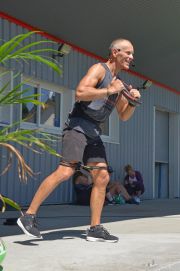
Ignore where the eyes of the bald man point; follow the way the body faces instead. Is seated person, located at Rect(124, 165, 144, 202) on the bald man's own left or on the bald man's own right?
on the bald man's own left

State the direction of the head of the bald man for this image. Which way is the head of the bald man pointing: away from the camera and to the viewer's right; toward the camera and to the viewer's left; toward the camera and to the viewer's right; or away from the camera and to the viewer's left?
toward the camera and to the viewer's right
